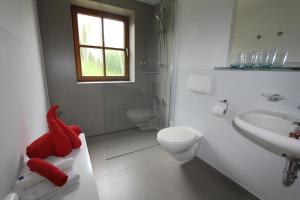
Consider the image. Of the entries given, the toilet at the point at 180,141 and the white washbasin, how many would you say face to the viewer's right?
0

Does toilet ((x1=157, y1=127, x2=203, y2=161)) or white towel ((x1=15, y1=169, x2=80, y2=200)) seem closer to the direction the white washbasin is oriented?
the white towel

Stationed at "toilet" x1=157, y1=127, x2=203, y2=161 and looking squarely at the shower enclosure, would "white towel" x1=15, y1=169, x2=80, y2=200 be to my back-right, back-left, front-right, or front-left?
back-left

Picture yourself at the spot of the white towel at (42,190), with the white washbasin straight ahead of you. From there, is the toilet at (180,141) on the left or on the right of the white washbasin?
left

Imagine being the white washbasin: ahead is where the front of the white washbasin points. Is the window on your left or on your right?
on your right

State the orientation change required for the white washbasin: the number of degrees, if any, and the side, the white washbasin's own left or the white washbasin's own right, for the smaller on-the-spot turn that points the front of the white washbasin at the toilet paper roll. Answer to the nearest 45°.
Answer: approximately 90° to the white washbasin's own right

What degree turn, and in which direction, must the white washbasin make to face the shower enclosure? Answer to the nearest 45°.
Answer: approximately 90° to its right

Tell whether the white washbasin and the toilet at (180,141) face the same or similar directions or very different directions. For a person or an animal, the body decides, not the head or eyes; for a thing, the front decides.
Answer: same or similar directions

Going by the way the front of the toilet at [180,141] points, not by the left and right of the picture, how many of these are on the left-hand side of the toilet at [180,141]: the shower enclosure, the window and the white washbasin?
1

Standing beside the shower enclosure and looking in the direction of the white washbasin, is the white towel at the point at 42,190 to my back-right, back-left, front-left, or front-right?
front-right

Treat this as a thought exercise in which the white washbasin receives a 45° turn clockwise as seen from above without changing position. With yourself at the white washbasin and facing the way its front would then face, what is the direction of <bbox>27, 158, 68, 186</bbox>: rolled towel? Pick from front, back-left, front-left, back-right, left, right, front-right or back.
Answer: front-left

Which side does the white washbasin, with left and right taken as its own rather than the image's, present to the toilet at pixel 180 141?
right

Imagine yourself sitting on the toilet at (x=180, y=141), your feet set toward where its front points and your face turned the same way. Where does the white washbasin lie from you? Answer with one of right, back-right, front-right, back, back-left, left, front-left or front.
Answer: left

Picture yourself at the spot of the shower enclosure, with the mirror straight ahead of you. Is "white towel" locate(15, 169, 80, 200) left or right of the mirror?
right

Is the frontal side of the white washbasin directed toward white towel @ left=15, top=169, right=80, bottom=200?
yes

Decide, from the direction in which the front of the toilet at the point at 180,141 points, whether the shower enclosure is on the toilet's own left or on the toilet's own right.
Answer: on the toilet's own right

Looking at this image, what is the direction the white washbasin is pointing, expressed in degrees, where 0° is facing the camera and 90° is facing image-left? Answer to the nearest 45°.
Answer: approximately 45°
